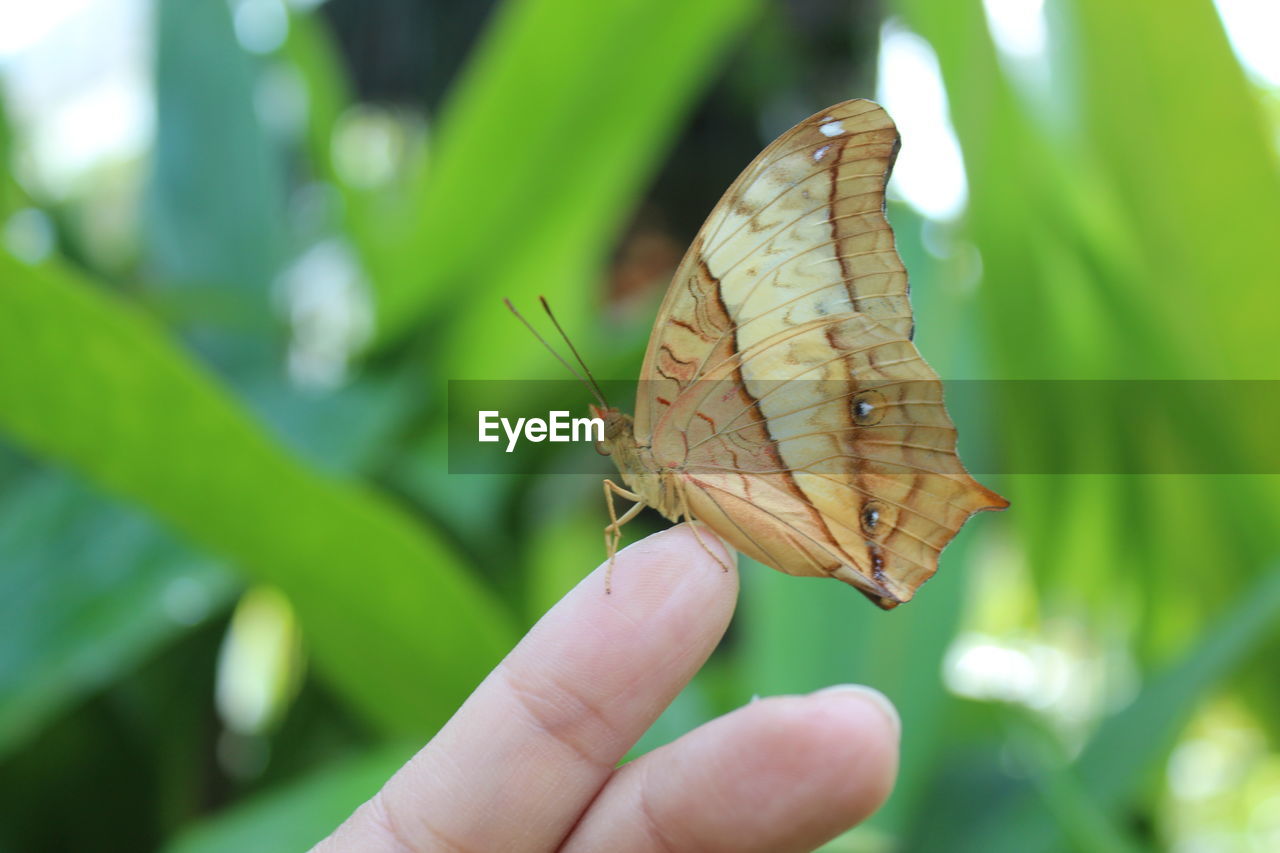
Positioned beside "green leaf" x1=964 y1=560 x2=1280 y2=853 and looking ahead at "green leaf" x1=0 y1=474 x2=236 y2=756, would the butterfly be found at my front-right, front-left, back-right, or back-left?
front-left

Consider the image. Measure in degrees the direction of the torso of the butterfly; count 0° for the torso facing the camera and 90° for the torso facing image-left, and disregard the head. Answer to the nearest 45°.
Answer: approximately 90°
